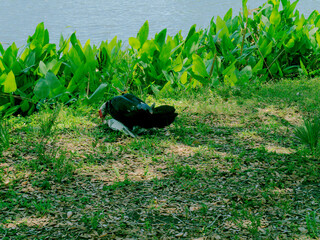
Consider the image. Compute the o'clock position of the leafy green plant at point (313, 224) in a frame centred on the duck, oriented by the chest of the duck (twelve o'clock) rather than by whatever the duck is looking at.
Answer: The leafy green plant is roughly at 8 o'clock from the duck.

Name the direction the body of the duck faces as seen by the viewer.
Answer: to the viewer's left

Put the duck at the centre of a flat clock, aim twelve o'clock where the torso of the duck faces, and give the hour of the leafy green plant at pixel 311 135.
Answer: The leafy green plant is roughly at 7 o'clock from the duck.
